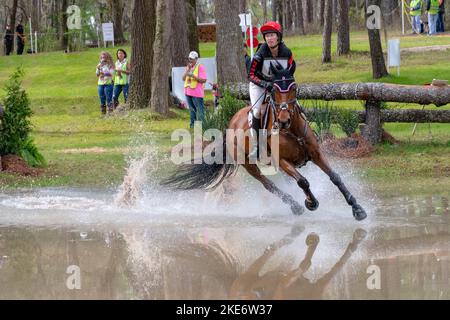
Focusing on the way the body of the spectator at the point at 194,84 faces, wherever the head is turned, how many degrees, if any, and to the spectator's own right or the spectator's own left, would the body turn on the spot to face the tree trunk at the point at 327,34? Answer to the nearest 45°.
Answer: approximately 180°

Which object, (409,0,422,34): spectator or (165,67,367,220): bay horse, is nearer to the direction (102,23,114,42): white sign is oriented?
the bay horse

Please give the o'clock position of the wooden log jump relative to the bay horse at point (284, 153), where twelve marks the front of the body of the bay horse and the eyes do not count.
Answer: The wooden log jump is roughly at 8 o'clock from the bay horse.

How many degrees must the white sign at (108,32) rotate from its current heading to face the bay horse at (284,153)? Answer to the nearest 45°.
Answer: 0° — it already faces it

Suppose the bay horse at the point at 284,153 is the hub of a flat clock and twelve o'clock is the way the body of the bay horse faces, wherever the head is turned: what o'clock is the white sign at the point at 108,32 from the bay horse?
The white sign is roughly at 7 o'clock from the bay horse.

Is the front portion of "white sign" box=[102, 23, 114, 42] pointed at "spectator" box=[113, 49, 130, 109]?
yes

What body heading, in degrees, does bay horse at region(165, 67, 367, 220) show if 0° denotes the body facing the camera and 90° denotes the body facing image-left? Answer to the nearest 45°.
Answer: approximately 315°

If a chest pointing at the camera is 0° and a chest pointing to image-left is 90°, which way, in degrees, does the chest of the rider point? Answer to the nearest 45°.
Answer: approximately 315°

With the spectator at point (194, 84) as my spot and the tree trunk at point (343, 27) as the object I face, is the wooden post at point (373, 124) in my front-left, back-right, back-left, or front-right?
back-right
